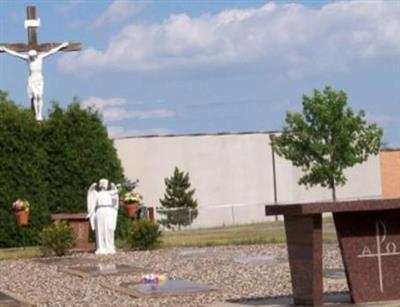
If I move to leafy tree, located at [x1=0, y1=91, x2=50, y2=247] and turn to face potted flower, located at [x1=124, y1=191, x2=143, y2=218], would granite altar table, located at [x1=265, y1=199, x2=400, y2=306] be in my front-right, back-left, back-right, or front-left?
front-right

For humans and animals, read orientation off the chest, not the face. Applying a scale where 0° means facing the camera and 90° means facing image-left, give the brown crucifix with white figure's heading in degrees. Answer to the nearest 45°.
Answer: approximately 0°

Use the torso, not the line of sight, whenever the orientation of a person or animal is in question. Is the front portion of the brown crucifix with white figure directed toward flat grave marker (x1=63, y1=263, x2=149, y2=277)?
yes

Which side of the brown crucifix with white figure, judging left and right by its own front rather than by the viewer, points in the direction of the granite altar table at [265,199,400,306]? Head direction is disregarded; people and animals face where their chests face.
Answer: front

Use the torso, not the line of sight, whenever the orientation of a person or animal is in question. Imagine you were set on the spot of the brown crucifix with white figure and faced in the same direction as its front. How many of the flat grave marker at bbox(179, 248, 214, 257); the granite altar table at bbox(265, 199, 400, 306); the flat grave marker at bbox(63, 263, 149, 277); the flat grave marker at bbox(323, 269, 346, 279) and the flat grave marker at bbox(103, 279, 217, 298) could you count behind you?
0

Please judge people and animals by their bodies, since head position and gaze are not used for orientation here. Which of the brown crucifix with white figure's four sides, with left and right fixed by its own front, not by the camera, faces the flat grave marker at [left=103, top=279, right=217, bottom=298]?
front

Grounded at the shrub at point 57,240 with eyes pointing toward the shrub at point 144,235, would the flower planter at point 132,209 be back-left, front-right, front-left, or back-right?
front-left

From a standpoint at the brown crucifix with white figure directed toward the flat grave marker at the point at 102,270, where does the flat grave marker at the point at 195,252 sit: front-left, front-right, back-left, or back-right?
front-left

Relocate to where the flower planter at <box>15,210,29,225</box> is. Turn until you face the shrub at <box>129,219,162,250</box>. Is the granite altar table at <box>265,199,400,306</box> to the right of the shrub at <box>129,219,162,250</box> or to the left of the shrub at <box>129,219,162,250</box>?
right

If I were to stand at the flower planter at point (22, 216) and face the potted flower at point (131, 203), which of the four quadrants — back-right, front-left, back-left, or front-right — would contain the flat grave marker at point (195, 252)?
front-right
